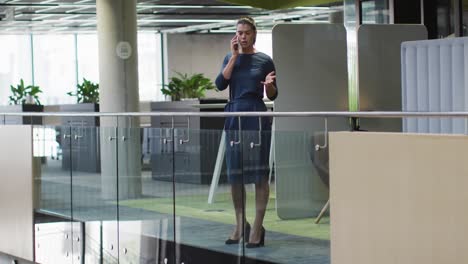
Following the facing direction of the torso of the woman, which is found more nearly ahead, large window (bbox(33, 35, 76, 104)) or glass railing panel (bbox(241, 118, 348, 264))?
the glass railing panel

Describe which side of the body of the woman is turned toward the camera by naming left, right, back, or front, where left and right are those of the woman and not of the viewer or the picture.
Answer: front

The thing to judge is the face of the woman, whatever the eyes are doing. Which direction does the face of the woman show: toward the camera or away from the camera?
toward the camera

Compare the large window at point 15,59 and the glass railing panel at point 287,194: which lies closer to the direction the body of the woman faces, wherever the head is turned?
the glass railing panel

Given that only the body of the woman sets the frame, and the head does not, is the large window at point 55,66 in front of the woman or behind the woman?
behind

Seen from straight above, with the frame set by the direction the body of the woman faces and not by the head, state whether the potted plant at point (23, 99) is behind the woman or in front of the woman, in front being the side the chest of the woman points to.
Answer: behind

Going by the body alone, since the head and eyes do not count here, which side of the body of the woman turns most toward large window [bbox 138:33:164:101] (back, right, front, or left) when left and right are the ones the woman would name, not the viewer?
back

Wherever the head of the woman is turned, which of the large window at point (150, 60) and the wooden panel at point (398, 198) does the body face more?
the wooden panel

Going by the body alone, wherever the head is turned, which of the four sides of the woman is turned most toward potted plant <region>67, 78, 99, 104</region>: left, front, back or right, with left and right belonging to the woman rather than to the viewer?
back

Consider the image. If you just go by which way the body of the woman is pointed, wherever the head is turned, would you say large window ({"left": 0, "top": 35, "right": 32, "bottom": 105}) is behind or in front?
behind

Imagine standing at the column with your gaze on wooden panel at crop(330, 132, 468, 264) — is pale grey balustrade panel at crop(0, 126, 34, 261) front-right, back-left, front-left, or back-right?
front-right
